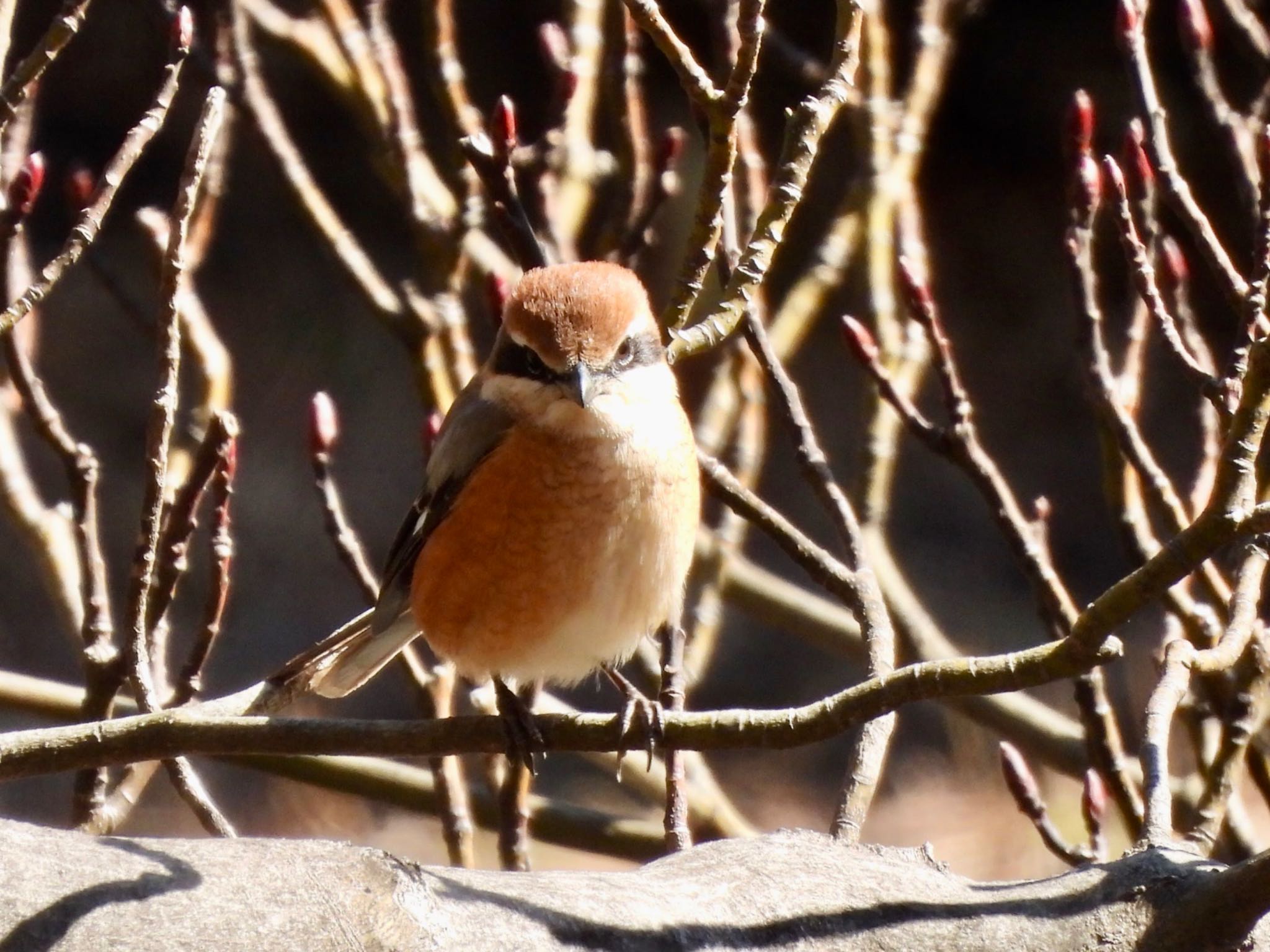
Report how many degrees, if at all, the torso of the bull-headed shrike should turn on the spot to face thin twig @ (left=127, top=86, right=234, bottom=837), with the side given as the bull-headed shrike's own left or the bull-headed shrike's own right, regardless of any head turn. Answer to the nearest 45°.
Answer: approximately 90° to the bull-headed shrike's own right

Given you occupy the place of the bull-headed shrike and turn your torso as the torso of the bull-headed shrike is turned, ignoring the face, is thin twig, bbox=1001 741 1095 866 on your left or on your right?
on your left

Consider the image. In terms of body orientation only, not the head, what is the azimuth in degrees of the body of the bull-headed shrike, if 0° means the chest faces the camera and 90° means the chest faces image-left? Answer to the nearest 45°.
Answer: approximately 315°

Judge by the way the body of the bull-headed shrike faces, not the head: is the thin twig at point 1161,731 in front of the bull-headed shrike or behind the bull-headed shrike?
in front

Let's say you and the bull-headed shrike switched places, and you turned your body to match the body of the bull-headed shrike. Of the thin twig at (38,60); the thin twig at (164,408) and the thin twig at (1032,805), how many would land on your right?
2
